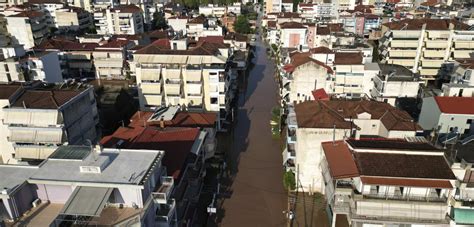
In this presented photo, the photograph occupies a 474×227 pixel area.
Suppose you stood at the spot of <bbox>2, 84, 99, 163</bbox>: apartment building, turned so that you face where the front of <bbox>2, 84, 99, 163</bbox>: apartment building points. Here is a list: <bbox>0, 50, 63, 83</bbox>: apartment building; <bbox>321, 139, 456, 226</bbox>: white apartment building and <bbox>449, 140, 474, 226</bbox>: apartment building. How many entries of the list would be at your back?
1

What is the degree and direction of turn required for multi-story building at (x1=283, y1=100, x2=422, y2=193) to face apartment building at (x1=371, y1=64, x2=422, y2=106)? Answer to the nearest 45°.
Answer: approximately 90° to its right

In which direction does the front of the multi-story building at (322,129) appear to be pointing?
to the viewer's left

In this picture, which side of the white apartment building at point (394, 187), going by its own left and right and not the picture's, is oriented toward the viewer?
front

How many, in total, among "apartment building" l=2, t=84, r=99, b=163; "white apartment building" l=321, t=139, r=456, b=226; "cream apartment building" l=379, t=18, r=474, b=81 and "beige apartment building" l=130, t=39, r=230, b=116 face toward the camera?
4

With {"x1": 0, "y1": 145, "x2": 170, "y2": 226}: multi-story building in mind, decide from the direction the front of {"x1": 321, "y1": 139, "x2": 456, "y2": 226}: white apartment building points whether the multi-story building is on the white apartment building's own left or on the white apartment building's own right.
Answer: on the white apartment building's own right

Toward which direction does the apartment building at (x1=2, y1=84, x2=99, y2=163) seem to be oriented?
toward the camera

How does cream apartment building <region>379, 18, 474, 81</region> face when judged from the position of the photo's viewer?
facing the viewer

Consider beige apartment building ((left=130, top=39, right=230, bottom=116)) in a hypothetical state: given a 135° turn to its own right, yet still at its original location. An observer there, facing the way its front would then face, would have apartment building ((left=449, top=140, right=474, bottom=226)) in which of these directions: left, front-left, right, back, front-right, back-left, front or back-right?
back

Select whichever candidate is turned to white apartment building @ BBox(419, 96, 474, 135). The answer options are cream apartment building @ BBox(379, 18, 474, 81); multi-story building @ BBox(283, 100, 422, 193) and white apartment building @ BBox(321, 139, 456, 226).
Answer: cream apartment building @ BBox(379, 18, 474, 81)

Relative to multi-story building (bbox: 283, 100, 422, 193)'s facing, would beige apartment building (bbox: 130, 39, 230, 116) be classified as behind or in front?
in front

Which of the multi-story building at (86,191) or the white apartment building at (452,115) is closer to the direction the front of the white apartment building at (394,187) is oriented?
the multi-story building
